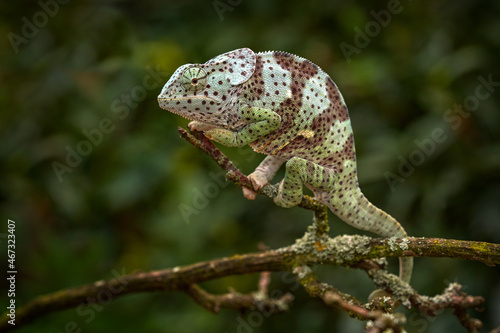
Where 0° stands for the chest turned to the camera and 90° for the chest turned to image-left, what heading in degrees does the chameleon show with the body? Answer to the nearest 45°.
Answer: approximately 90°
